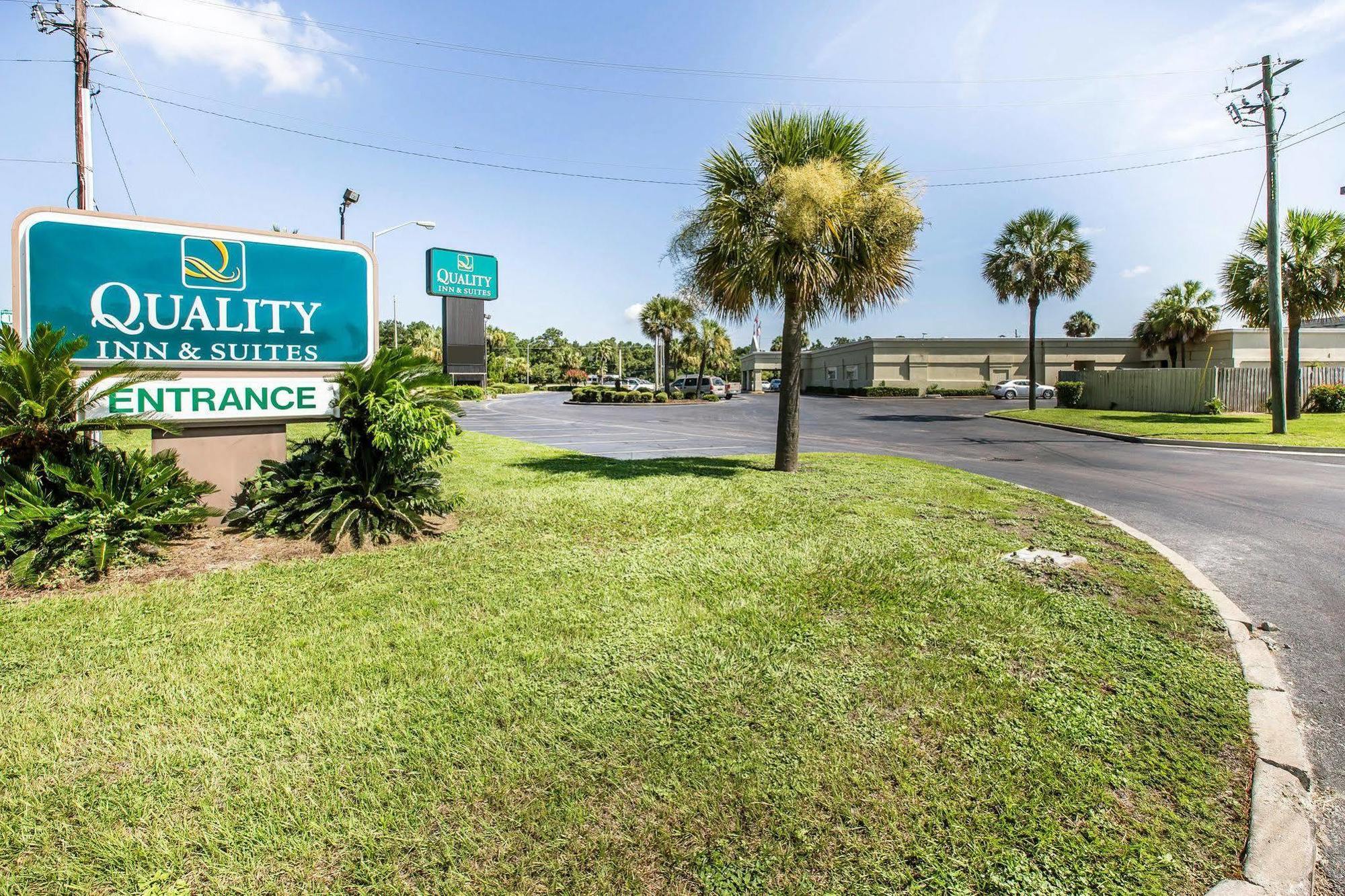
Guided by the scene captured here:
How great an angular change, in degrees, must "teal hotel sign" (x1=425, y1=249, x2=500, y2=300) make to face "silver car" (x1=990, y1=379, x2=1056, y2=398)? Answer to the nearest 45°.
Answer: approximately 45° to its left

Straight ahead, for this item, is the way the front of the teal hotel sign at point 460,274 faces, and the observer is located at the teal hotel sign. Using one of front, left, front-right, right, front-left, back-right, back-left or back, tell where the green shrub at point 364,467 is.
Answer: front-right

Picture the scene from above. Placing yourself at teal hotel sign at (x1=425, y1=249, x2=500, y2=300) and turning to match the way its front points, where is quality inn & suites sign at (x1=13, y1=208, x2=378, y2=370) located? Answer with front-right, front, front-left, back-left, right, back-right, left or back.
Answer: front-right

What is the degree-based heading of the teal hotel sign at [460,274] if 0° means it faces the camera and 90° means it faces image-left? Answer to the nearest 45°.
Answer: approximately 315°
